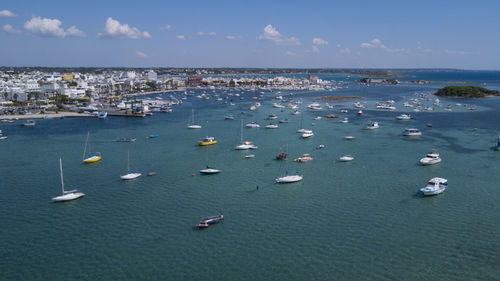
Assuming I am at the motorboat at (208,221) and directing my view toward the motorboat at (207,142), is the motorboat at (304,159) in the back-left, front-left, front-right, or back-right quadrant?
front-right

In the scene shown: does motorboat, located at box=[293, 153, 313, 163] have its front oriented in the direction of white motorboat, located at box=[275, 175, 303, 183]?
no

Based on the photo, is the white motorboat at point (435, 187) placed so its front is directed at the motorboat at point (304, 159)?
no

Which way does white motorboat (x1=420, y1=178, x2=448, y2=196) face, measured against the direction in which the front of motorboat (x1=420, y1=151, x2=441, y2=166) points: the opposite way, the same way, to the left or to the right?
the same way
